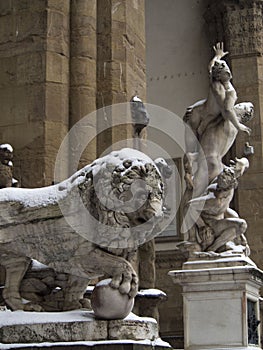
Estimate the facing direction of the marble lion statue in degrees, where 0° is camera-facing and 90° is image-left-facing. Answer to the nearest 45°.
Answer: approximately 270°

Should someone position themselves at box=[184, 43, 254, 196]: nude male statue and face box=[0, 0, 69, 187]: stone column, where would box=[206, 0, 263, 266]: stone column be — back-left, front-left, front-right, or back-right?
back-right

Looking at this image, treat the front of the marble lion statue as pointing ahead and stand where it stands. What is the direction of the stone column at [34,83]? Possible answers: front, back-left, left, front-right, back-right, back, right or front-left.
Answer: left

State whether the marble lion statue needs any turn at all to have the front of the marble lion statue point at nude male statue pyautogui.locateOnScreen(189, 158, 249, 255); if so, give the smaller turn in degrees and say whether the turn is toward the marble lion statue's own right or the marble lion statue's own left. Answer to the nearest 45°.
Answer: approximately 90° to the marble lion statue's own left

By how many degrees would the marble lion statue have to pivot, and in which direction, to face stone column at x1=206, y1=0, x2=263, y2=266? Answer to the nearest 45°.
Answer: approximately 90° to its left

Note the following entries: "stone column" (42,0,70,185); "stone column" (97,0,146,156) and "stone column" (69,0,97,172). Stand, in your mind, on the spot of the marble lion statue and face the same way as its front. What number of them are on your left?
3

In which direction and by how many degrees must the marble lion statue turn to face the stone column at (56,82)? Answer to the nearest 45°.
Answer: approximately 90° to its left

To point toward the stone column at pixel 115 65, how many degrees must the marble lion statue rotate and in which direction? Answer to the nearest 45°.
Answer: approximately 90° to its left
